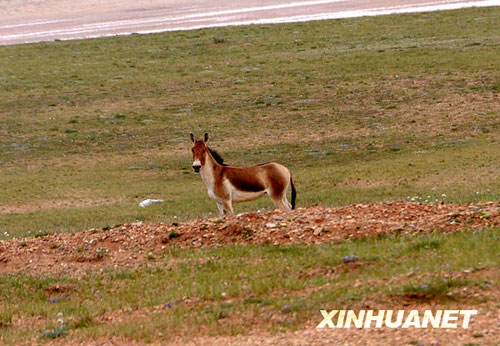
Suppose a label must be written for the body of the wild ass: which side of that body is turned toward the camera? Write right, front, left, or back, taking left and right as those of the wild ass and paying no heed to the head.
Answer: left

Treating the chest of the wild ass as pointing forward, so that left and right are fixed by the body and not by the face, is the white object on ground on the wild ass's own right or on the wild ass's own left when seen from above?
on the wild ass's own right
